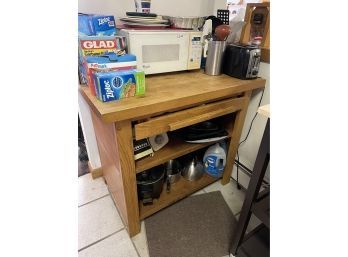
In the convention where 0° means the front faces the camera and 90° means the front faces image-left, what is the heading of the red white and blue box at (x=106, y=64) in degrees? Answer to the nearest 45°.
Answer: approximately 0°

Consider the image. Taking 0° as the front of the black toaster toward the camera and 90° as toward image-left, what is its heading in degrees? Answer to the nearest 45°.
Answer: approximately 315°

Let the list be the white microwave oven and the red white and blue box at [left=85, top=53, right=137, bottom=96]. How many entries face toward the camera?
2
